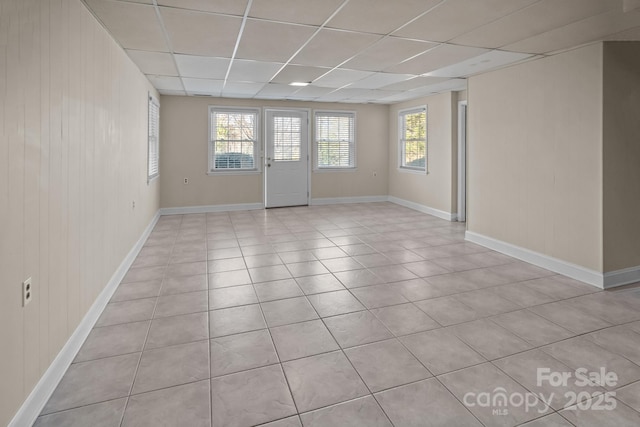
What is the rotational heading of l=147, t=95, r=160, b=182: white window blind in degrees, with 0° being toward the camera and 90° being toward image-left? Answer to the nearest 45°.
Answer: approximately 270°

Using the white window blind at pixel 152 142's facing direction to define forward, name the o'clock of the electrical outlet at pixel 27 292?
The electrical outlet is roughly at 3 o'clock from the white window blind.

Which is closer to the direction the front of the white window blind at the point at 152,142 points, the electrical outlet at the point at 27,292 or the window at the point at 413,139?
the window
